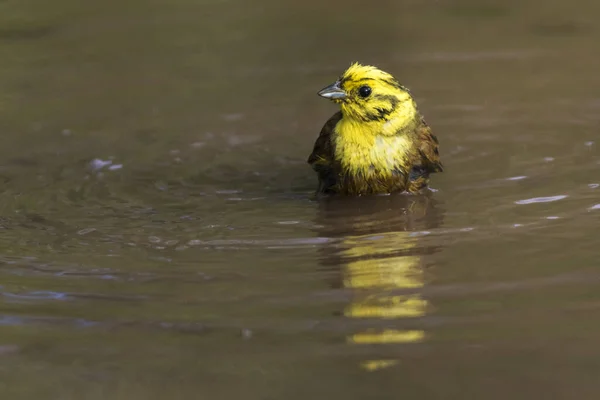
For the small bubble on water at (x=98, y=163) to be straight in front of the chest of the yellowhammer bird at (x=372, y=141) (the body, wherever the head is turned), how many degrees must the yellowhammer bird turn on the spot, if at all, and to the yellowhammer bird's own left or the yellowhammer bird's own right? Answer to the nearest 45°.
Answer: approximately 90° to the yellowhammer bird's own right

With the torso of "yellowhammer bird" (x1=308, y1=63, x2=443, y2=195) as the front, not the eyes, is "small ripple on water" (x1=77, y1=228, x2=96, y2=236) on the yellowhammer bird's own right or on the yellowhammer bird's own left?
on the yellowhammer bird's own right

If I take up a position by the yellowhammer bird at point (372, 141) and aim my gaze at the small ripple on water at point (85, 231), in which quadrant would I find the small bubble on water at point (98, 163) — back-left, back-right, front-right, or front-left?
front-right

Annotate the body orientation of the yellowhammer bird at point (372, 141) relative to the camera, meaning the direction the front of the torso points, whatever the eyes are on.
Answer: toward the camera

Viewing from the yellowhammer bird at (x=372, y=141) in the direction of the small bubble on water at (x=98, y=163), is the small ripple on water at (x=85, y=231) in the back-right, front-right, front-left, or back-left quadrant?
front-left

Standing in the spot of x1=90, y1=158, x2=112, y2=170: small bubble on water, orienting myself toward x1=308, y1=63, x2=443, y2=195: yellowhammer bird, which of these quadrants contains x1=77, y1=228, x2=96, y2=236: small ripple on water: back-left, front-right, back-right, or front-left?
front-right
